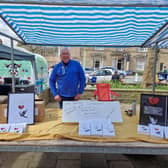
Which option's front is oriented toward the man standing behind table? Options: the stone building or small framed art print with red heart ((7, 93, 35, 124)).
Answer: the stone building

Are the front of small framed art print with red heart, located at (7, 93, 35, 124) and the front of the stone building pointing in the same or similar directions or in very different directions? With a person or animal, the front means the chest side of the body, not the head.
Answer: same or similar directions

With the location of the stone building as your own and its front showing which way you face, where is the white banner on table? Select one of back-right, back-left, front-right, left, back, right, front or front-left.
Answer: front

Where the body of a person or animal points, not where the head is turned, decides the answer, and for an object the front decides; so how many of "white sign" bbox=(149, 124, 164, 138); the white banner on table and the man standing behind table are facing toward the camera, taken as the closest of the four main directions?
3

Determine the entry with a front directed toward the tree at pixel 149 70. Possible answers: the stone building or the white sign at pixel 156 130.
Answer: the stone building

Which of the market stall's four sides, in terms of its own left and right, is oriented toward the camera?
front

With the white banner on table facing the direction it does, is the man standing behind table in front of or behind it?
behind

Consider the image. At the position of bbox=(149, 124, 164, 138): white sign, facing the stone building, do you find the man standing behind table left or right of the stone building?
left

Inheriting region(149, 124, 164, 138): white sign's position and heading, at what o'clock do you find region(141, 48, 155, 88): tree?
The tree is roughly at 6 o'clock from the white sign.

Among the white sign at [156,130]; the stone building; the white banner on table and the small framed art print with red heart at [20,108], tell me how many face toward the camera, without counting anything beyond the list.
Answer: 4

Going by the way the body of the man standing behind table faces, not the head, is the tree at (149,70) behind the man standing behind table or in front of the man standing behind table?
behind

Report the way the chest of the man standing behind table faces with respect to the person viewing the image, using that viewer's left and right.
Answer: facing the viewer

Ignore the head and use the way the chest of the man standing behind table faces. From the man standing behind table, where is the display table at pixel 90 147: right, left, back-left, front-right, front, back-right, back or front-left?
front
